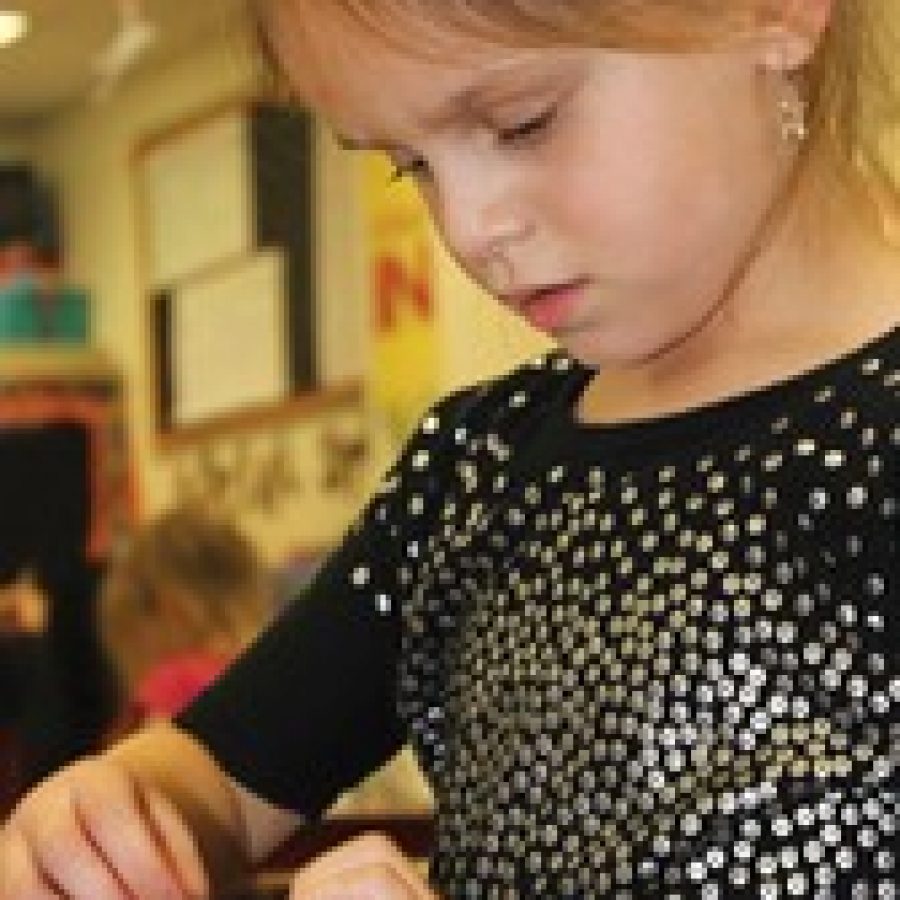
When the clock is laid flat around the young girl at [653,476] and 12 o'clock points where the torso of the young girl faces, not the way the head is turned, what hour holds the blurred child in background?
The blurred child in background is roughly at 4 o'clock from the young girl.

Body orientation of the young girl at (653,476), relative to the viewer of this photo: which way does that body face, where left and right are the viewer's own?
facing the viewer and to the left of the viewer

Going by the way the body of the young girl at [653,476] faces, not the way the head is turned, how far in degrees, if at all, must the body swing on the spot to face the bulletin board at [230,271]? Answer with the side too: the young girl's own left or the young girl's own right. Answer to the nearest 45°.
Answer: approximately 135° to the young girl's own right

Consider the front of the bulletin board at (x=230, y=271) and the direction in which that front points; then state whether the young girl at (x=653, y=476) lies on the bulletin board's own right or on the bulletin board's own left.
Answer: on the bulletin board's own left

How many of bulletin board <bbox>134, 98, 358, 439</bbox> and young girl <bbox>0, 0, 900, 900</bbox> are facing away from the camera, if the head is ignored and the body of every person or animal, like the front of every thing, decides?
0

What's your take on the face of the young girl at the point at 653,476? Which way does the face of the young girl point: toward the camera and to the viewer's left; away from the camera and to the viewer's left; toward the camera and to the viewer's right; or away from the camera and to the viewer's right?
toward the camera and to the viewer's left

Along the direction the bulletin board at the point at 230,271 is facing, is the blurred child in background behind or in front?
in front

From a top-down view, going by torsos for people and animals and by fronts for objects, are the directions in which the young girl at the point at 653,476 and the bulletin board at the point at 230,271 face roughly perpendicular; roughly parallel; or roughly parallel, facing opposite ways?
roughly parallel
